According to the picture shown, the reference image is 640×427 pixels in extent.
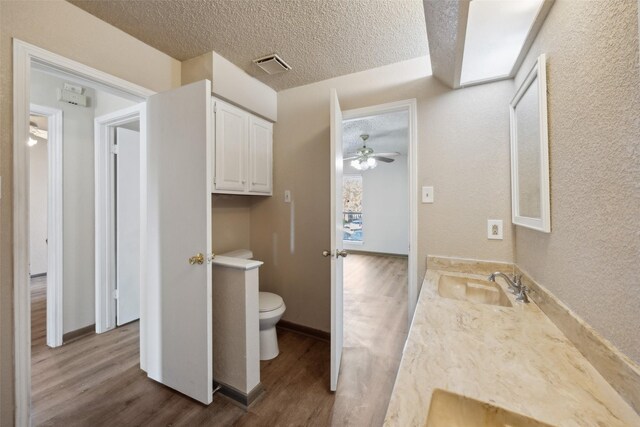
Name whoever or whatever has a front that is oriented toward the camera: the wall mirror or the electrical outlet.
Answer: the electrical outlet

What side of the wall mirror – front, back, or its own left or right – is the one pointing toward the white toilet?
front

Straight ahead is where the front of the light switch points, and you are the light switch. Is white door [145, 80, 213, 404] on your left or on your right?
on your right

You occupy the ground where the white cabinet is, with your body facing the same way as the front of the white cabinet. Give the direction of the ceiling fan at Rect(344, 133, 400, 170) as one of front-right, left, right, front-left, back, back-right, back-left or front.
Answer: left

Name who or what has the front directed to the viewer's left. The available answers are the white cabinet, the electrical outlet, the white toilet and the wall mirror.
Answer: the wall mirror

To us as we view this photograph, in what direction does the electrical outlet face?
facing the viewer

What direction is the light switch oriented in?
toward the camera

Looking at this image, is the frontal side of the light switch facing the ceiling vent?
no

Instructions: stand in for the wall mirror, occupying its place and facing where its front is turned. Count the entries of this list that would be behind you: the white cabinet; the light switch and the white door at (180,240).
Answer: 0

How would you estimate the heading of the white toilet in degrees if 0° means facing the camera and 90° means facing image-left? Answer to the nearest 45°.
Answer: approximately 315°

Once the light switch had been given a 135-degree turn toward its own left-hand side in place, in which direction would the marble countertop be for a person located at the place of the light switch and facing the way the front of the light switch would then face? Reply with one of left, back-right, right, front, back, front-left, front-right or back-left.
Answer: back-right

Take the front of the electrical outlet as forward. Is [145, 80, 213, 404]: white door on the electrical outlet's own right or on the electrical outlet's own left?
on the electrical outlet's own right

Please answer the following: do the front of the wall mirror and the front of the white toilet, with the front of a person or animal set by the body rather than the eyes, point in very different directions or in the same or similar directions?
very different directions

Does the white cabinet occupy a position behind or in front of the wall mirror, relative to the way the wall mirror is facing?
in front

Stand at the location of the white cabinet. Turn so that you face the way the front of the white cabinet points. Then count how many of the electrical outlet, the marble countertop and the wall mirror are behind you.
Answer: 0
